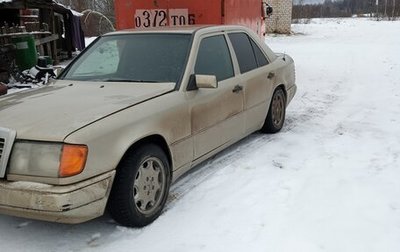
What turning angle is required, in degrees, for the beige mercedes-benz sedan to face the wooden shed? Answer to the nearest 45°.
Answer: approximately 135° to its right

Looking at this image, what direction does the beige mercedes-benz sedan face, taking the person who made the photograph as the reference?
facing the viewer and to the left of the viewer

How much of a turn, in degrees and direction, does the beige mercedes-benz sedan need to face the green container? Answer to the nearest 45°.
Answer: approximately 135° to its right
